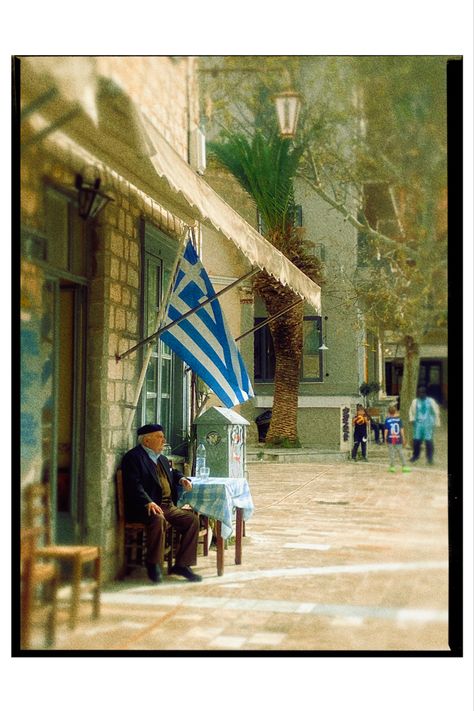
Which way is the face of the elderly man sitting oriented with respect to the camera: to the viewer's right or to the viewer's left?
to the viewer's right

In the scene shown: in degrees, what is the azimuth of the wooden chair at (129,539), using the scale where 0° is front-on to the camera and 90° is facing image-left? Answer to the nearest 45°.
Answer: approximately 270°

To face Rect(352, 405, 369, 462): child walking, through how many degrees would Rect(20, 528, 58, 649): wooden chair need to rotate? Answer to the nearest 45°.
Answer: approximately 45° to its left

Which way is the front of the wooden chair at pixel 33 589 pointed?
to the viewer's right

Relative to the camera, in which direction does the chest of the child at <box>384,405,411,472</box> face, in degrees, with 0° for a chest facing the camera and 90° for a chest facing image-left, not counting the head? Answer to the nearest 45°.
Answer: approximately 180°

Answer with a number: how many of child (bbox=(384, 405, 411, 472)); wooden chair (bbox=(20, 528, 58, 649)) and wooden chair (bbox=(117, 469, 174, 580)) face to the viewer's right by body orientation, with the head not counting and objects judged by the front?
2

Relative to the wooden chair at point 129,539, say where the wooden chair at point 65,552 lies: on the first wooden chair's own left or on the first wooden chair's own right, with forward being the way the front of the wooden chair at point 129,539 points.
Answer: on the first wooden chair's own right
